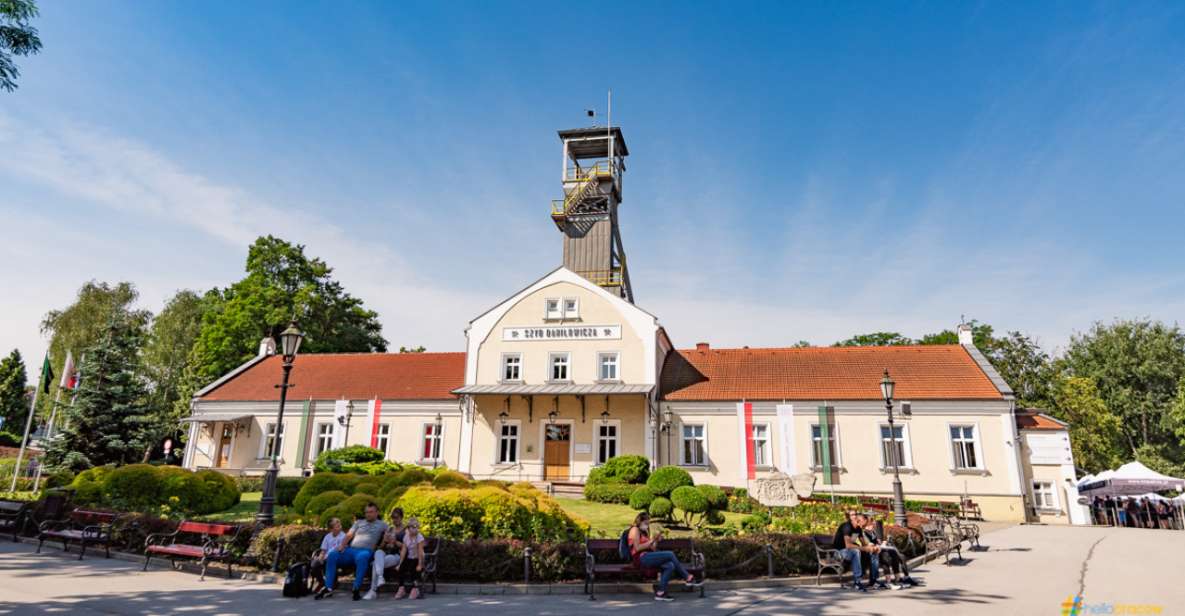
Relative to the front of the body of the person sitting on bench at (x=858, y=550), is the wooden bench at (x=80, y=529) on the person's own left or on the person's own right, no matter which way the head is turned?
on the person's own right

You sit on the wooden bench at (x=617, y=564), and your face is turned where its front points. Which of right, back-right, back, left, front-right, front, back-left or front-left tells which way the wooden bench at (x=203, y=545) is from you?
right

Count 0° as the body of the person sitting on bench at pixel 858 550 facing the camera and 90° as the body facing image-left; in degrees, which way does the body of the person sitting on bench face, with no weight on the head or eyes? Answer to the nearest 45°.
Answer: approximately 315°

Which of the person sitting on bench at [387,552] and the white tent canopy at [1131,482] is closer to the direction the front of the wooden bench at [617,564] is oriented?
the person sitting on bench

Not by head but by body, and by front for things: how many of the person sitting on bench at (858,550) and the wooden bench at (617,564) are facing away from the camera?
0

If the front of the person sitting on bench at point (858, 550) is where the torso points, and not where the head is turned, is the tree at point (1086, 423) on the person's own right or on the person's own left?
on the person's own left

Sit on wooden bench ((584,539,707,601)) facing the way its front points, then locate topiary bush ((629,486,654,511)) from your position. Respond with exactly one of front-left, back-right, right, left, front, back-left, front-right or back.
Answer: back

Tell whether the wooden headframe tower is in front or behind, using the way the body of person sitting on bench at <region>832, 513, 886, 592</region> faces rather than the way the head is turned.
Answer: behind

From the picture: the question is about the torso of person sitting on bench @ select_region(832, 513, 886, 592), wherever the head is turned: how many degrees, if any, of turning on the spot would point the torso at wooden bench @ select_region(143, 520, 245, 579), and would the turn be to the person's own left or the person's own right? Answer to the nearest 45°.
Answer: approximately 135° to the person's own right

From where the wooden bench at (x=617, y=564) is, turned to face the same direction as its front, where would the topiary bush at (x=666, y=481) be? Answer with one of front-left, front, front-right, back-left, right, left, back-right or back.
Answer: back

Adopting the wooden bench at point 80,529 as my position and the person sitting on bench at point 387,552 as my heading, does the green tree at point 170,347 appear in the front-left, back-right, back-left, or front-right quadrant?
back-left

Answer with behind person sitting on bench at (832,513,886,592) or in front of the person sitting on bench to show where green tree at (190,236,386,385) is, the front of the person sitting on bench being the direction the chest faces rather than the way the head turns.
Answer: behind

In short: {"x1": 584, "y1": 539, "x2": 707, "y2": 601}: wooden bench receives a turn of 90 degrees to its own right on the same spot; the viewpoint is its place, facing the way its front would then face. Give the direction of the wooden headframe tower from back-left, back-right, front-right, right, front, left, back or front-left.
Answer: right

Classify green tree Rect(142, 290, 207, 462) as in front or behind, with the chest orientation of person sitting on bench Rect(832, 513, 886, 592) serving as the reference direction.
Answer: behind
